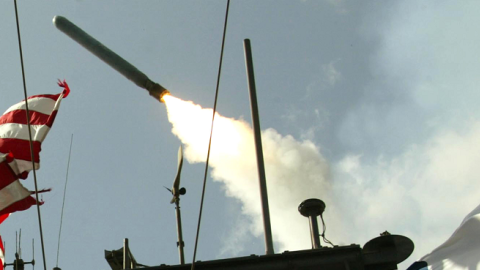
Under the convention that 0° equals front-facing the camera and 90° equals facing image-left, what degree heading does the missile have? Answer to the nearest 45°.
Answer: approximately 90°

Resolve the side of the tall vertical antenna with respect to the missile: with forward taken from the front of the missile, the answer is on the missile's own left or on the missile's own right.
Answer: on the missile's own left
